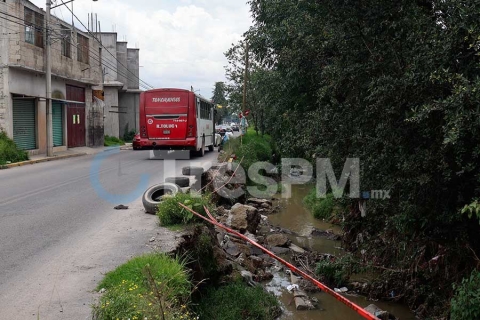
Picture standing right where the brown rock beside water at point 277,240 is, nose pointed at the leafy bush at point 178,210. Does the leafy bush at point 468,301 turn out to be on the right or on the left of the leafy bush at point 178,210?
left

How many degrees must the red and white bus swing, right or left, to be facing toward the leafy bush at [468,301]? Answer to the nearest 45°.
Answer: approximately 180°

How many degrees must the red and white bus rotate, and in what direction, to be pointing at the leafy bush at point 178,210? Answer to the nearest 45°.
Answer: approximately 180°

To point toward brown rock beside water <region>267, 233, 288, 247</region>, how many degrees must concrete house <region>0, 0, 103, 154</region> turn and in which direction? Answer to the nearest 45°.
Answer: approximately 45° to its right

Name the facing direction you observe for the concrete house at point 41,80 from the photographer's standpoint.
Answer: facing the viewer and to the right of the viewer

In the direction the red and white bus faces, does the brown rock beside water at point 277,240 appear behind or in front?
behind

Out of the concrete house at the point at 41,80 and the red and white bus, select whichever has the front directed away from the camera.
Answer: the red and white bus

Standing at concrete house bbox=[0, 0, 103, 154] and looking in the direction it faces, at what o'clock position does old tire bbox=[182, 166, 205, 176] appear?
The old tire is roughly at 1 o'clock from the concrete house.

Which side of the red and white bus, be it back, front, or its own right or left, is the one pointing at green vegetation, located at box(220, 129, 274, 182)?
right

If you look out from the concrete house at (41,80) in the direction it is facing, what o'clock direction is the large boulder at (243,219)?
The large boulder is roughly at 1 o'clock from the concrete house.

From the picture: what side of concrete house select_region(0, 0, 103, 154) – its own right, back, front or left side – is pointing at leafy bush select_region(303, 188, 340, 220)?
front

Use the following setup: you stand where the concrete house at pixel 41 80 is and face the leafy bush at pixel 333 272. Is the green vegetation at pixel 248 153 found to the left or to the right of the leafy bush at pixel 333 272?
left

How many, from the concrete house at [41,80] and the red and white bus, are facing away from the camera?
1

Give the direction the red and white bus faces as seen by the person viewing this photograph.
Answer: facing away from the viewer

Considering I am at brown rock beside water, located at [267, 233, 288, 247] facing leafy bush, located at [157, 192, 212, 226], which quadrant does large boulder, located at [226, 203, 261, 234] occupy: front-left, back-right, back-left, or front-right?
front-right
